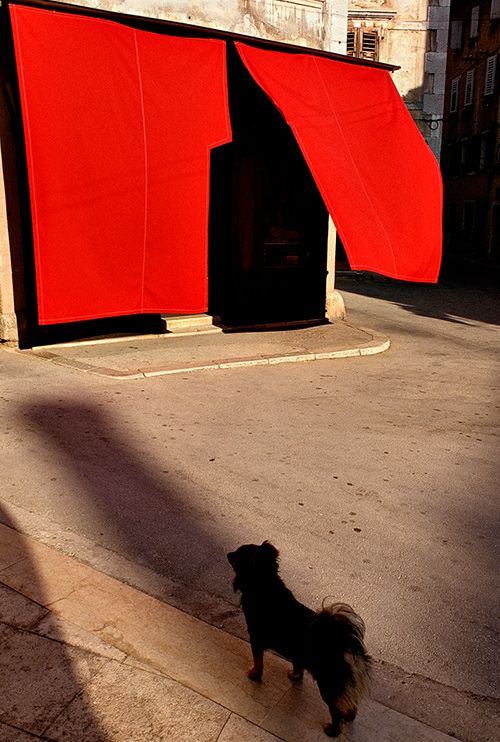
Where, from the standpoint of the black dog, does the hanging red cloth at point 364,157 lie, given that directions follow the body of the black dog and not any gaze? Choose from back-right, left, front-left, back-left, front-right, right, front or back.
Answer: front-right

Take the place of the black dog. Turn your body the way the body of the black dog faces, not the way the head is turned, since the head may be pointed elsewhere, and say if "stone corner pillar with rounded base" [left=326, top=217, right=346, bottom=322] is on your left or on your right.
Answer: on your right

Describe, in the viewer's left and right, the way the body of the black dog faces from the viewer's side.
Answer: facing away from the viewer and to the left of the viewer

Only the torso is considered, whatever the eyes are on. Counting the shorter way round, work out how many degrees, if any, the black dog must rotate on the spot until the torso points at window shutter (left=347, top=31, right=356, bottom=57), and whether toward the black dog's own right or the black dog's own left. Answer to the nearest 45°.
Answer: approximately 45° to the black dog's own right

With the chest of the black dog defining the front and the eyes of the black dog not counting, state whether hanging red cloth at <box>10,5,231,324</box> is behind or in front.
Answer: in front

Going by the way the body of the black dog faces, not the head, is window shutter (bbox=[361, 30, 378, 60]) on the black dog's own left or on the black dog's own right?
on the black dog's own right
